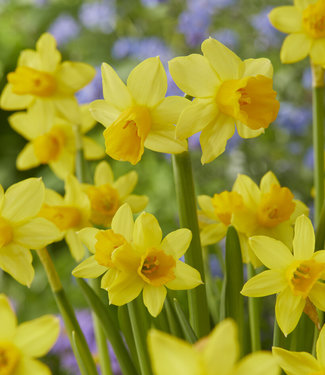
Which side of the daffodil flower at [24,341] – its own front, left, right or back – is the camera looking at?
front

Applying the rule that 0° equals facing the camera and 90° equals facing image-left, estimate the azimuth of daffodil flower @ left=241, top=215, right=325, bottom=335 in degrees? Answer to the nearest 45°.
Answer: approximately 315°

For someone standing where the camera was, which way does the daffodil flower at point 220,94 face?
facing the viewer and to the right of the viewer

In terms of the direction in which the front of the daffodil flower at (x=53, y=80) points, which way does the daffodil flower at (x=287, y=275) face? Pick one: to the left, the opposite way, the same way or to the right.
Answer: to the left

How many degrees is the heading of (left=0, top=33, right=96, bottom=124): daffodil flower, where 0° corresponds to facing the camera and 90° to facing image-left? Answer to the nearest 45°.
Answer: approximately 45°

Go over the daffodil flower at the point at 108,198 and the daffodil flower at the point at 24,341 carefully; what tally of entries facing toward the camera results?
2
